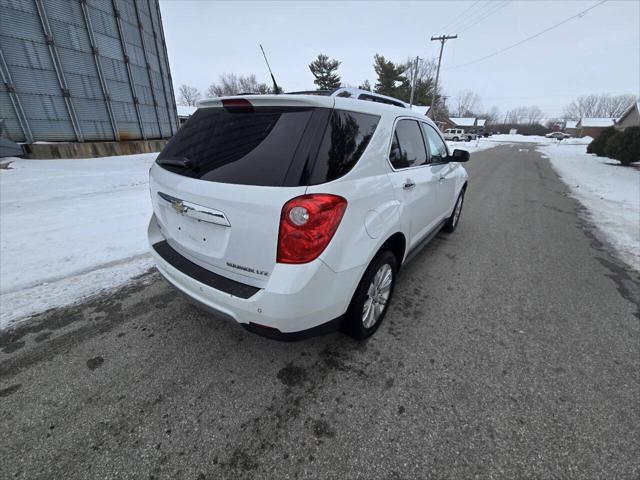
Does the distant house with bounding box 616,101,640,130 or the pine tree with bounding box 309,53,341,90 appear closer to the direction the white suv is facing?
the distant house

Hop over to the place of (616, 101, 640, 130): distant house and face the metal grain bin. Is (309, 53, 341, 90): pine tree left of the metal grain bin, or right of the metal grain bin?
right

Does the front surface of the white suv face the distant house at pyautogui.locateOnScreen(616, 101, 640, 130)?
yes

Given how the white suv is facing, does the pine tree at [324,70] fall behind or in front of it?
in front

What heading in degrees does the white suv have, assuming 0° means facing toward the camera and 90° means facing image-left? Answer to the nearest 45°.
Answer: approximately 225°

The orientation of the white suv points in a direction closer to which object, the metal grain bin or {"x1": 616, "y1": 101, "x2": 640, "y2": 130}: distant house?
the distant house

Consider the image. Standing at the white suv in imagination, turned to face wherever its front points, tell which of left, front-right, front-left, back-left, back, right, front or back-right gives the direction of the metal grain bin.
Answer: left

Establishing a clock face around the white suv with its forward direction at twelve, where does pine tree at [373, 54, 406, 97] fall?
The pine tree is roughly at 11 o'clock from the white suv.
